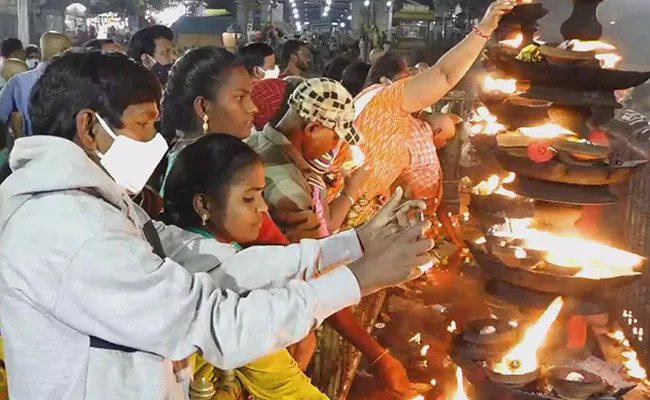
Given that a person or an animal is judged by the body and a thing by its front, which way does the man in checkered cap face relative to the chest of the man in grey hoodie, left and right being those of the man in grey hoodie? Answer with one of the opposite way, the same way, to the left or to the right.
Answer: the same way

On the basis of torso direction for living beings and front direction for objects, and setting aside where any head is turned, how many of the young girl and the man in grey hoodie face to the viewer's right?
2

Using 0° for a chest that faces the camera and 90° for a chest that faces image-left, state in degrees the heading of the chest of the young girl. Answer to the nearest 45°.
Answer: approximately 270°

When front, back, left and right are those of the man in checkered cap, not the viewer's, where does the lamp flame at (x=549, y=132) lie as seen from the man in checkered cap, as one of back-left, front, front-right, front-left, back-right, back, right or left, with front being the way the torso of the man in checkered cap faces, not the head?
front

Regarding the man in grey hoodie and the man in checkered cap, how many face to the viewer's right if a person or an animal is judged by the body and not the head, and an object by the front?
2

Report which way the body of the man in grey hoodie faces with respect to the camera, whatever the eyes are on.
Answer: to the viewer's right

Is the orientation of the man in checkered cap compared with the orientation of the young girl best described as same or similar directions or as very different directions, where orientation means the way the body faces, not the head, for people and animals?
same or similar directions

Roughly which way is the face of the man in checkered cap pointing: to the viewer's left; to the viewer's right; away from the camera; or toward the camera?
to the viewer's right

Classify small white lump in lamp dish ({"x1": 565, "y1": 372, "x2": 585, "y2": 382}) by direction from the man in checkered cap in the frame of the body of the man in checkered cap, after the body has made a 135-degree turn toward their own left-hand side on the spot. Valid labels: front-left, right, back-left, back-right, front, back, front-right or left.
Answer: back

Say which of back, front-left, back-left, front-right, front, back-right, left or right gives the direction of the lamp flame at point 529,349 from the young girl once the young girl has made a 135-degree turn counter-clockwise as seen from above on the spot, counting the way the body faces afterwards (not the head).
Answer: back-right

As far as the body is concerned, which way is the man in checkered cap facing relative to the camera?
to the viewer's right

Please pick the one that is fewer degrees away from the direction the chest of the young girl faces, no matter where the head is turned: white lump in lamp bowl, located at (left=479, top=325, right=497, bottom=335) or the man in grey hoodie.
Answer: the white lump in lamp bowl

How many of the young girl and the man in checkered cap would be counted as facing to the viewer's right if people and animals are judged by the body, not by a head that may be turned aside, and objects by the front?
2
